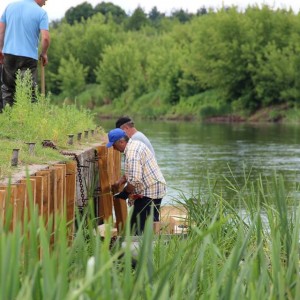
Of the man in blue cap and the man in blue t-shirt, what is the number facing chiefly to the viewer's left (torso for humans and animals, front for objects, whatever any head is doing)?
1

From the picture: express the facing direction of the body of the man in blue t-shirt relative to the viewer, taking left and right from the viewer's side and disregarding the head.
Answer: facing away from the viewer and to the right of the viewer

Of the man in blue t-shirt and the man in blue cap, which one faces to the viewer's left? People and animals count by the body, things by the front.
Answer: the man in blue cap

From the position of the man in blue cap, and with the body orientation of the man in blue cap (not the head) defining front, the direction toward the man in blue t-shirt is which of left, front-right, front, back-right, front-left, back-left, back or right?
front-right

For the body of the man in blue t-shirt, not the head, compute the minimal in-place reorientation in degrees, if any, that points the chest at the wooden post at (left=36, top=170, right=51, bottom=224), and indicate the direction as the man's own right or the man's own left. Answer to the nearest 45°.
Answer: approximately 135° to the man's own right

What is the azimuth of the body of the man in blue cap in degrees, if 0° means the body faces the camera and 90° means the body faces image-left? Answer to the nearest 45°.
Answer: approximately 90°

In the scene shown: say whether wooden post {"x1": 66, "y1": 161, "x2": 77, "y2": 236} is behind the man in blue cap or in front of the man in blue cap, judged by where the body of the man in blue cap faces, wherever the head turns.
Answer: in front

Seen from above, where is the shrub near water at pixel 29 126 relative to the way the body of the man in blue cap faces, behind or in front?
in front
